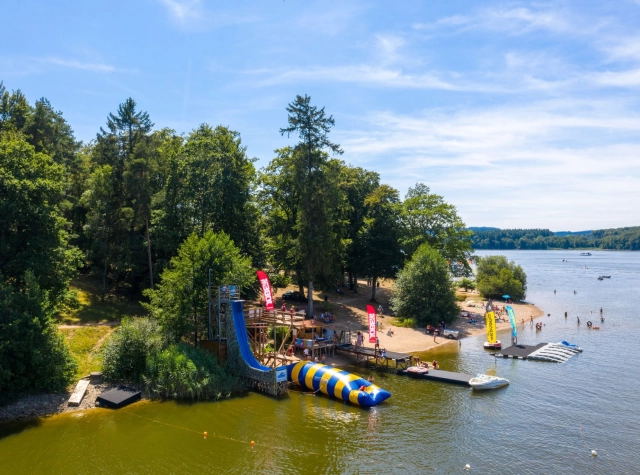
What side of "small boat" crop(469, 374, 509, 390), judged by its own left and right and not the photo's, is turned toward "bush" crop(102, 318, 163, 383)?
back

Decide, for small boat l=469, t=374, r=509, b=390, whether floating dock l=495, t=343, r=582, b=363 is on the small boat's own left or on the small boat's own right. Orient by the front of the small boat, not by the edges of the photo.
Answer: on the small boat's own left

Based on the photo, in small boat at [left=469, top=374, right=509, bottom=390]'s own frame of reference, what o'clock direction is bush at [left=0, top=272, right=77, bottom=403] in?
The bush is roughly at 5 o'clock from the small boat.

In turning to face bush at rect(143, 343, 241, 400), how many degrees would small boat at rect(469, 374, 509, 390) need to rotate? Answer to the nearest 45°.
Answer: approximately 135° to its right

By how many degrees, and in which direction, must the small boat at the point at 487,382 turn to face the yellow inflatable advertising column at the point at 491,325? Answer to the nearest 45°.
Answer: approximately 90° to its left

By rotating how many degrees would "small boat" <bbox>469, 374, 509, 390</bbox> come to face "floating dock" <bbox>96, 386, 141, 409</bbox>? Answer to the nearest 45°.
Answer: approximately 135° to its right

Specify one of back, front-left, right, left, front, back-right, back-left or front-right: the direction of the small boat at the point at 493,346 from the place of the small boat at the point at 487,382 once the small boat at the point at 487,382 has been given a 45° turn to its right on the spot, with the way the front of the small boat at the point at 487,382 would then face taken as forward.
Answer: back-left

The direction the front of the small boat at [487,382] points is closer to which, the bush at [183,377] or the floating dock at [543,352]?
the floating dock

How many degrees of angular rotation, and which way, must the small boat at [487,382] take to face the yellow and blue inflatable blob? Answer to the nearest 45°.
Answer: approximately 135° to its right

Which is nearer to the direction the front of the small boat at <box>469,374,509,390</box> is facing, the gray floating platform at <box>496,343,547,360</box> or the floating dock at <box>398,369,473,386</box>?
the gray floating platform

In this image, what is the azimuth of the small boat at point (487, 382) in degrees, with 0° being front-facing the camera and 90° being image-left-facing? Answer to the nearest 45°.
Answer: approximately 270°

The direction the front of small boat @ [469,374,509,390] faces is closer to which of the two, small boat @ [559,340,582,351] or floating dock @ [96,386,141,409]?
the small boat

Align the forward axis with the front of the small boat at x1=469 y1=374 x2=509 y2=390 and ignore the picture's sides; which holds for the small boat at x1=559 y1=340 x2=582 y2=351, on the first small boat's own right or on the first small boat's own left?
on the first small boat's own left

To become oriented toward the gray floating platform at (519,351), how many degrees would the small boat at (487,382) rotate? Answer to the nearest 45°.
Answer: approximately 90° to its left
